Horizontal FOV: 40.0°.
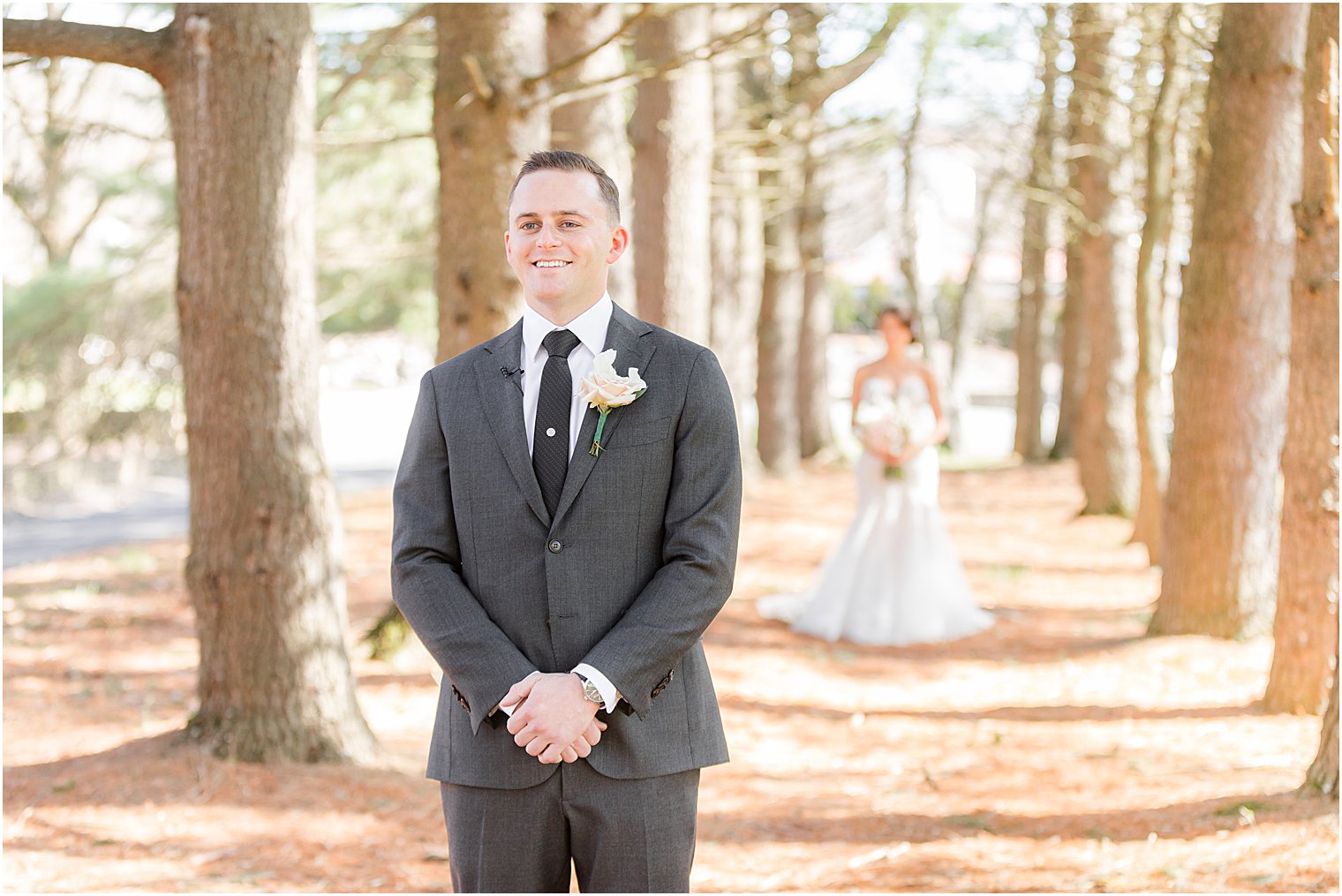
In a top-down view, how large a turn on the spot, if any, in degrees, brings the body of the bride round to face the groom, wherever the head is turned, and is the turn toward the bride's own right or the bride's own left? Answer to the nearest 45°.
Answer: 0° — they already face them

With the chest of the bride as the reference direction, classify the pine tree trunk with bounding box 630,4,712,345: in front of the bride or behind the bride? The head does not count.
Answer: behind

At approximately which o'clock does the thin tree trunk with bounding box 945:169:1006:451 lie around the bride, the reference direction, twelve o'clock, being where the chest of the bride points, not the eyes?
The thin tree trunk is roughly at 6 o'clock from the bride.

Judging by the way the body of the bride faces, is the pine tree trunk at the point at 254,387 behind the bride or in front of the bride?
in front

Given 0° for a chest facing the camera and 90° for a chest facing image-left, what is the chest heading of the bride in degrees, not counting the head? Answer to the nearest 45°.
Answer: approximately 0°

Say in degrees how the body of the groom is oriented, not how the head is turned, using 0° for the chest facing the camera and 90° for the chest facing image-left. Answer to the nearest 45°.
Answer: approximately 0°

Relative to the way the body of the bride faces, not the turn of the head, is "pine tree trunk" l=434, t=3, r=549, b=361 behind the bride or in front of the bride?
in front

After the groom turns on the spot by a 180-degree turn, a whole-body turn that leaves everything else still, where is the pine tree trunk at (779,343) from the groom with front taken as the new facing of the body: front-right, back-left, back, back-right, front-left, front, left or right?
front

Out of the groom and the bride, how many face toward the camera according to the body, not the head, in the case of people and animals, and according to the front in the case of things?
2

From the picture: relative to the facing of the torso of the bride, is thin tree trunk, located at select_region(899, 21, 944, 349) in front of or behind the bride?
behind

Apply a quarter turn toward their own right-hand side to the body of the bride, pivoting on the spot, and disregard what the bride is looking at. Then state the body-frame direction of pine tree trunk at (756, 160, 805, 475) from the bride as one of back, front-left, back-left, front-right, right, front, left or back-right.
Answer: right

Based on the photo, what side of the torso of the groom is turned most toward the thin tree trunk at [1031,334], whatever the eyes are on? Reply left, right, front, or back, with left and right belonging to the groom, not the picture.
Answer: back

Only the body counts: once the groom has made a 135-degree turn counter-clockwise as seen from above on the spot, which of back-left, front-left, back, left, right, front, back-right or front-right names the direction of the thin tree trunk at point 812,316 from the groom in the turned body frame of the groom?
front-left
